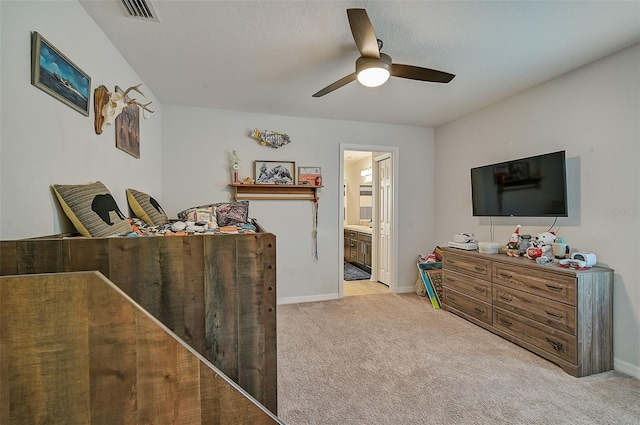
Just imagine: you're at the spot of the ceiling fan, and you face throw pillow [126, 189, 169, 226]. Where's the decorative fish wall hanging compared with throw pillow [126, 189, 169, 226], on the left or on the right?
right

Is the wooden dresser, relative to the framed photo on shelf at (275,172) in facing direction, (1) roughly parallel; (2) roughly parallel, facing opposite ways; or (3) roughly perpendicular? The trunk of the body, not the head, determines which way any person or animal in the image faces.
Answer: roughly perpendicular

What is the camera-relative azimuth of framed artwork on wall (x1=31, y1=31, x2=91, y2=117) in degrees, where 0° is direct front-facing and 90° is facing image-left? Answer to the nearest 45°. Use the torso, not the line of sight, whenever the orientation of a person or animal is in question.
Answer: approximately 315°

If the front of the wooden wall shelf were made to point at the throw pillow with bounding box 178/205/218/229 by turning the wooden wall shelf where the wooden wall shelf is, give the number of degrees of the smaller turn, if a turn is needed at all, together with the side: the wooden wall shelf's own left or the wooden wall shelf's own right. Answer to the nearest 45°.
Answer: approximately 45° to the wooden wall shelf's own right

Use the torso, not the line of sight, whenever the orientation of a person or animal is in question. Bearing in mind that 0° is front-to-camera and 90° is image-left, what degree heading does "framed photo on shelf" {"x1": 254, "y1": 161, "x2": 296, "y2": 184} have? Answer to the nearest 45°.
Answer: approximately 0°

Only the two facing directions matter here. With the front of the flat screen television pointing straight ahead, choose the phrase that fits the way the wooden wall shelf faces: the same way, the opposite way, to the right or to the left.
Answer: to the left

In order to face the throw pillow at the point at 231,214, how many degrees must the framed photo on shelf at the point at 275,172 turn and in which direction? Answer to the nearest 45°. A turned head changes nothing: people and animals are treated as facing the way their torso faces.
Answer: approximately 45° to its right
